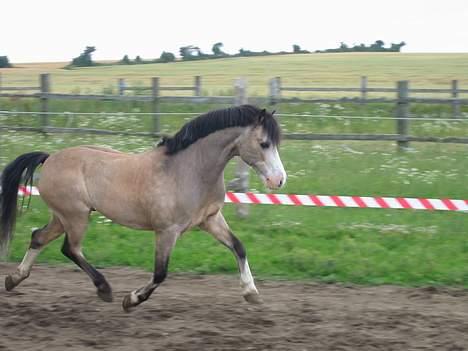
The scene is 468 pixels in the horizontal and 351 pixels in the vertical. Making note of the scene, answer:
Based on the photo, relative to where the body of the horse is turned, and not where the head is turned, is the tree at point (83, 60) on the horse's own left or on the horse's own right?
on the horse's own left

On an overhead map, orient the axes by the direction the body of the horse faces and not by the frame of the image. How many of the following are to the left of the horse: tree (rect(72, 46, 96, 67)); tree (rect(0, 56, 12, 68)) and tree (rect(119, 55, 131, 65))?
3

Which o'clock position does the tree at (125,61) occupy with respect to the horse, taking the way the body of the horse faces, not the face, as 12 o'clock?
The tree is roughly at 9 o'clock from the horse.

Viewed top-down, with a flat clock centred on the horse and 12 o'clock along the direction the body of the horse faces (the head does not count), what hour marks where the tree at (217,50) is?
The tree is roughly at 9 o'clock from the horse.

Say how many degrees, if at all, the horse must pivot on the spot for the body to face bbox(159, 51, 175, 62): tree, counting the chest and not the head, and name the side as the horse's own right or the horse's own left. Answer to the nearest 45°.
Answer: approximately 90° to the horse's own left

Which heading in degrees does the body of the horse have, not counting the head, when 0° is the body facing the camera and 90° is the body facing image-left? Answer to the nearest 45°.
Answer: approximately 270°
